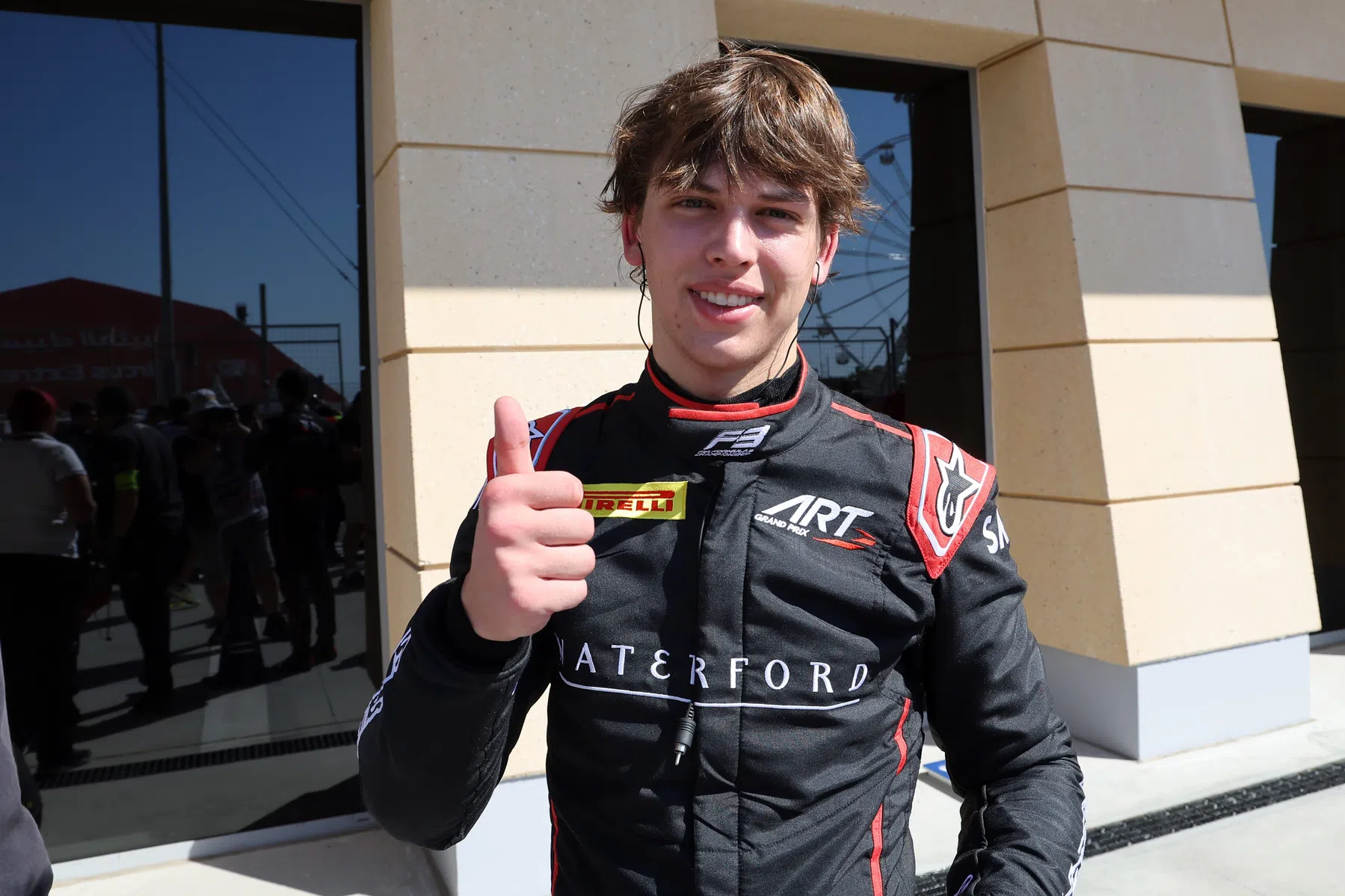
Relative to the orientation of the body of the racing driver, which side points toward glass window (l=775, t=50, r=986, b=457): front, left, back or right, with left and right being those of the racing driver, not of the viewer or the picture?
back

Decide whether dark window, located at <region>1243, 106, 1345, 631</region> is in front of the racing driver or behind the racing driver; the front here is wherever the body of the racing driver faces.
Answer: behind

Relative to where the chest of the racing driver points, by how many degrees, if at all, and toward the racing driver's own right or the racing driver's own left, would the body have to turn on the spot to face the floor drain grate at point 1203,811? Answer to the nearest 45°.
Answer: approximately 135° to the racing driver's own left

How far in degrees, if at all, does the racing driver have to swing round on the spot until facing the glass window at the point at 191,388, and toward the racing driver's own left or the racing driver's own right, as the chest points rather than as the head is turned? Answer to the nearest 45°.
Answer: approximately 135° to the racing driver's own right

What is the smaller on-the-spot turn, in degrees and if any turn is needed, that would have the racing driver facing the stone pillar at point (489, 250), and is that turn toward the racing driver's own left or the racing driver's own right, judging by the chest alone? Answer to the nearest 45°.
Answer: approximately 135° to the racing driver's own right

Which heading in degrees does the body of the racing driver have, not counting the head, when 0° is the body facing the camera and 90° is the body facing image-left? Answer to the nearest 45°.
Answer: approximately 0°
